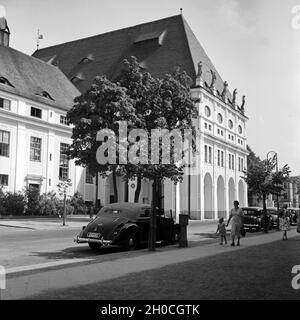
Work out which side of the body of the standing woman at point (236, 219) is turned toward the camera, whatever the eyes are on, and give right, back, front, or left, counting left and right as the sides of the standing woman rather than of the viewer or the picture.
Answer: front

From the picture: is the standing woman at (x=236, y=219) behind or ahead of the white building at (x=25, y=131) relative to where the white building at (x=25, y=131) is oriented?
ahead

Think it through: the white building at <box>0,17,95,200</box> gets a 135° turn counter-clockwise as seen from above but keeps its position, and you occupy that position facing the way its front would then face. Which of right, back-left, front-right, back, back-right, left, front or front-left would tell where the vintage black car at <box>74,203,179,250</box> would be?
back

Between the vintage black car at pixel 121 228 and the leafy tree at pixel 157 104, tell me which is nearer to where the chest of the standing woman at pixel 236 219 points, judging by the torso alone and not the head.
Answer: the vintage black car

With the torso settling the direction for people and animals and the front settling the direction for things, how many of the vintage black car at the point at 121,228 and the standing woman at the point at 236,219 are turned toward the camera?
1

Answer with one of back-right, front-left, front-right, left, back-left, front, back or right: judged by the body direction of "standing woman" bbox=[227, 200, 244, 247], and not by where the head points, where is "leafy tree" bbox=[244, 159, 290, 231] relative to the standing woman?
back

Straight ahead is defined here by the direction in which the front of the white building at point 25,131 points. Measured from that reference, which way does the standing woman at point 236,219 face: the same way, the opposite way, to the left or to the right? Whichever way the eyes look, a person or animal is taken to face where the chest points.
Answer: to the right

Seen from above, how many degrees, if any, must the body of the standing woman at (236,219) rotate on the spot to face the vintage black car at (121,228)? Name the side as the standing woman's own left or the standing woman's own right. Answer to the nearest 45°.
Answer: approximately 45° to the standing woman's own right

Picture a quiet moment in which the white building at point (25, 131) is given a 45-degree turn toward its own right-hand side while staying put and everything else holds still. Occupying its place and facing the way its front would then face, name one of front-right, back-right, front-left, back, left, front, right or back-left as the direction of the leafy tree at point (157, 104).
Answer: front-left

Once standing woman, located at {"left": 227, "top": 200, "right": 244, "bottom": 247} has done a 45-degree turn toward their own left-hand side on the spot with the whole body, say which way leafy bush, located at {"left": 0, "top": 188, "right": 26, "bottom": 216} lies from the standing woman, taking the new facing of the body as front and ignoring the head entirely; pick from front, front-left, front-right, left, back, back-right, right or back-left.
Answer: back

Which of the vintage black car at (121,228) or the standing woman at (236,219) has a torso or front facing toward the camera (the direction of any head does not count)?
the standing woman
